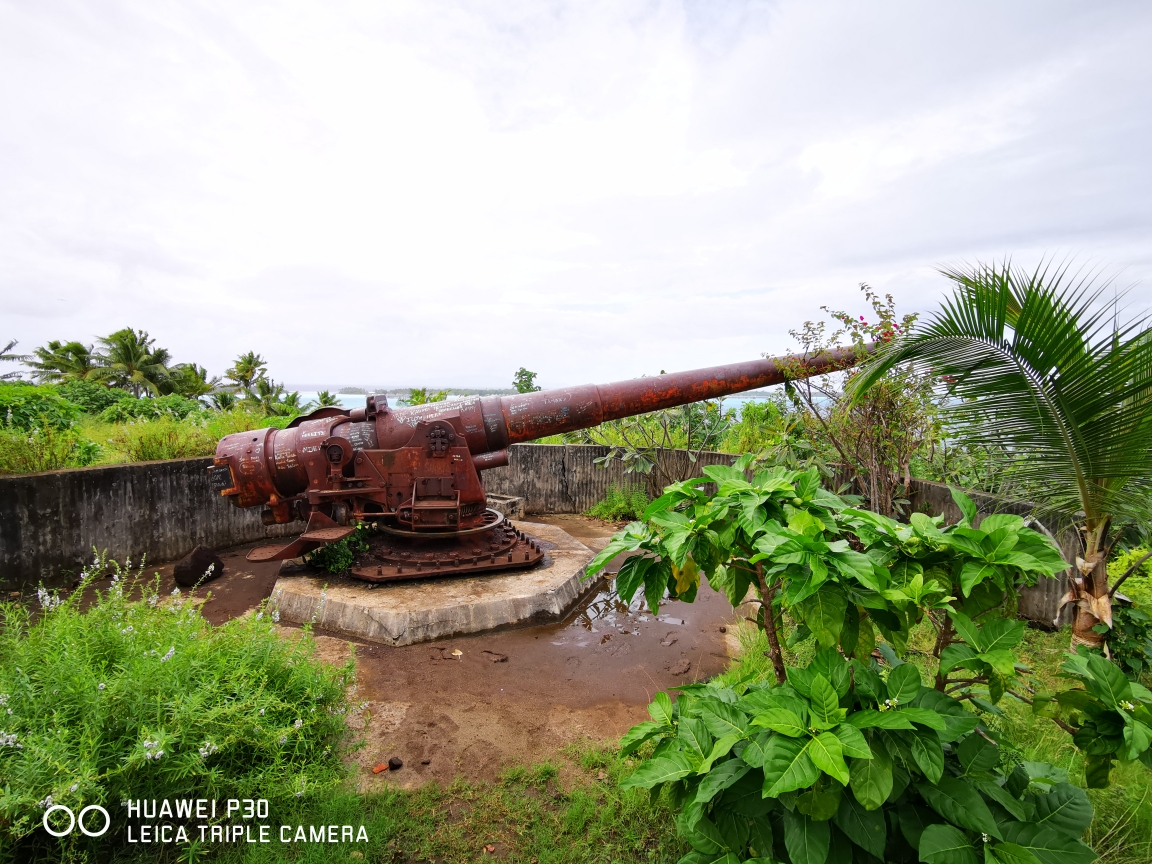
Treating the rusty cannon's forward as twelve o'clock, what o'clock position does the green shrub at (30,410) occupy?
The green shrub is roughly at 8 o'clock from the rusty cannon.

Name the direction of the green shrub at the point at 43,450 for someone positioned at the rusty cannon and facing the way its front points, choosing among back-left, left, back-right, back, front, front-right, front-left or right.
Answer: back-left

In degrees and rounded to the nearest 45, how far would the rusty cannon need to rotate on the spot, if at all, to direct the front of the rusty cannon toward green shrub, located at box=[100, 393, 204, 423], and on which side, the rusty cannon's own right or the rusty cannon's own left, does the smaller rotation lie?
approximately 90° to the rusty cannon's own left

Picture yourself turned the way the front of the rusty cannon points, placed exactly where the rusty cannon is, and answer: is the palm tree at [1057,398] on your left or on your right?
on your right

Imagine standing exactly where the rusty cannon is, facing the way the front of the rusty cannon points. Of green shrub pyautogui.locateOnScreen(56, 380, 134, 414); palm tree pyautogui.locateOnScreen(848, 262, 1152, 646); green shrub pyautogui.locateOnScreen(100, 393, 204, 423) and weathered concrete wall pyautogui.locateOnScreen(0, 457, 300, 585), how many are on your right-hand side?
1

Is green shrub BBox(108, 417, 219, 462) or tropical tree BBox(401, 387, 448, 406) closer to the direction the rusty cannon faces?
the tropical tree

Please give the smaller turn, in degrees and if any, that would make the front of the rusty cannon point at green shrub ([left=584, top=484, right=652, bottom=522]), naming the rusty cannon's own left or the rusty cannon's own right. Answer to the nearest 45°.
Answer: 0° — it already faces it

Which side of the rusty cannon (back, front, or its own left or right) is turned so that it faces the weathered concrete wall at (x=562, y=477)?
front

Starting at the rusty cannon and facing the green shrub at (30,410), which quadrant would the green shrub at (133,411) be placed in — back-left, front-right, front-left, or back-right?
front-right

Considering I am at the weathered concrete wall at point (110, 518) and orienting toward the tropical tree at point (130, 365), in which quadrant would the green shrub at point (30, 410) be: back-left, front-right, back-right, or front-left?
front-left

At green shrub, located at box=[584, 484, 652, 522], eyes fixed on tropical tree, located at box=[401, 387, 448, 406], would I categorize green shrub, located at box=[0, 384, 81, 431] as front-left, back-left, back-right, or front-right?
front-left

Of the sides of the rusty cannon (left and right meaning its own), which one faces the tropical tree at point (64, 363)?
left

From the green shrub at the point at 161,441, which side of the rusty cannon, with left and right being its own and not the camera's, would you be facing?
left

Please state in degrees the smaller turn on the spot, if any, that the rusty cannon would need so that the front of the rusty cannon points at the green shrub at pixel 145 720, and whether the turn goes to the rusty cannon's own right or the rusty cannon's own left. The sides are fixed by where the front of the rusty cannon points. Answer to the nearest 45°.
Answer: approximately 135° to the rusty cannon's own right

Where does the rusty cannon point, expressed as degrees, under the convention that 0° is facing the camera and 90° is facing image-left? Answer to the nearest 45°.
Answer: approximately 225°

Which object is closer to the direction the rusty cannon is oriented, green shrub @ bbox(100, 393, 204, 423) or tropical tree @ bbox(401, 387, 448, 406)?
the tropical tree

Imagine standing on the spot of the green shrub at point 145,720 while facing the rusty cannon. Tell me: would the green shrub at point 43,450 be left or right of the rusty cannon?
left

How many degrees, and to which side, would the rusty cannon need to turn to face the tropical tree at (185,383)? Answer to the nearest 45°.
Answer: approximately 90° to its left
